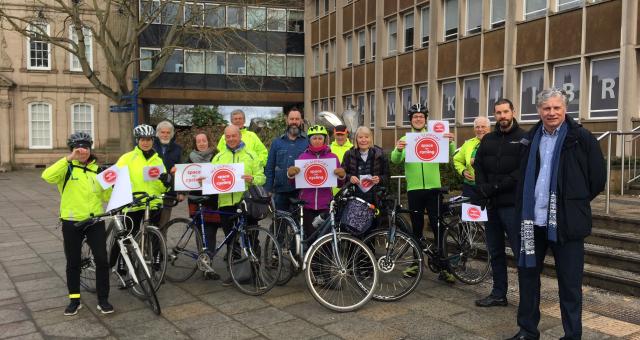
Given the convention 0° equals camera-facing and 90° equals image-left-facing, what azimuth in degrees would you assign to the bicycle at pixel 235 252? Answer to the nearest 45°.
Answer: approximately 315°

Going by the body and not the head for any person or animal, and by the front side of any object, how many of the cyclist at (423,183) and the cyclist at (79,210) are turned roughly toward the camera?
2

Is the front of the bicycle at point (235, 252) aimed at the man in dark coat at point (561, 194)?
yes

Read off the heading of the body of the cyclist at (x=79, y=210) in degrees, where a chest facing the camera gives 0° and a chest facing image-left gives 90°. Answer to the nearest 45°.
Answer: approximately 0°

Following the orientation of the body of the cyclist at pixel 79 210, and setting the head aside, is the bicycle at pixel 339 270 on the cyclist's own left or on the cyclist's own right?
on the cyclist's own left

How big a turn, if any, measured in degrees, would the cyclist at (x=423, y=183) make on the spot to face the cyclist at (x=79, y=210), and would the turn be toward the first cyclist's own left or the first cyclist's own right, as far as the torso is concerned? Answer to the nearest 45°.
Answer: approximately 45° to the first cyclist's own right

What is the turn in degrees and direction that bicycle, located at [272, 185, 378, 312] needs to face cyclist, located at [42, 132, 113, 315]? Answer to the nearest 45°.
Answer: approximately 135° to its right

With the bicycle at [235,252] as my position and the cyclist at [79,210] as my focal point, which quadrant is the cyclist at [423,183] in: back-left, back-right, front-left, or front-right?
back-left

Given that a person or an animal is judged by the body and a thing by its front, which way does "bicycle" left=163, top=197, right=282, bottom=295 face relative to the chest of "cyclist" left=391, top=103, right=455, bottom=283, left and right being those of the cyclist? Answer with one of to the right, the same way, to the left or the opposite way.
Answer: to the left

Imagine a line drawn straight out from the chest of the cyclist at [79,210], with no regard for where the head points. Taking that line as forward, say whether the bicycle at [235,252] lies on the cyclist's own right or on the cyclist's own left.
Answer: on the cyclist's own left

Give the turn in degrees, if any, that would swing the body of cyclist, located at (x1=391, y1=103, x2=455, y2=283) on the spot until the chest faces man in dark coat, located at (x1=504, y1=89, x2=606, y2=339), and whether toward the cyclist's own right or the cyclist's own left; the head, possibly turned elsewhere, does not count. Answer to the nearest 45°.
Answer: approximately 45° to the cyclist's own left

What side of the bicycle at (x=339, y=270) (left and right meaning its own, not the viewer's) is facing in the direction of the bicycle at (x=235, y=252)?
back
